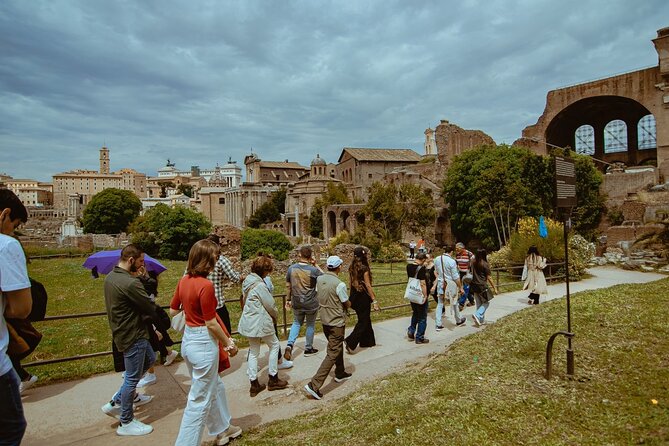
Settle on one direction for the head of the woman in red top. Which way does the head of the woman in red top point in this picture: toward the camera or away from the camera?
away from the camera

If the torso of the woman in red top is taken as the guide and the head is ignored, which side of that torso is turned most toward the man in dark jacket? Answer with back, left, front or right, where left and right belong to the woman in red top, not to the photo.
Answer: left

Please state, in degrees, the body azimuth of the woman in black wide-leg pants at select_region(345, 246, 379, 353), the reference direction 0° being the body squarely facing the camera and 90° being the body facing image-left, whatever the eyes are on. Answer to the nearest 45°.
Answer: approximately 225°

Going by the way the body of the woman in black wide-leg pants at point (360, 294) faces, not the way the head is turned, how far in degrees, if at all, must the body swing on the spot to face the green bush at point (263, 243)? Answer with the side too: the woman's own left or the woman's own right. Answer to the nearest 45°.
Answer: approximately 45° to the woman's own left

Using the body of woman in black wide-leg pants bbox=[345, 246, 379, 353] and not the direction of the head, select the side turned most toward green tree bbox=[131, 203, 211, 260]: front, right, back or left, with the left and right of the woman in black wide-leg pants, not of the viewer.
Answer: left

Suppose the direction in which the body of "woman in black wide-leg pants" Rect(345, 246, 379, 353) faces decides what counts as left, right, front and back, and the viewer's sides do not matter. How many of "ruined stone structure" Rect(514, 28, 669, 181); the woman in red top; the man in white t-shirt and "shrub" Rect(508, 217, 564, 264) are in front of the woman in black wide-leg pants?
2
